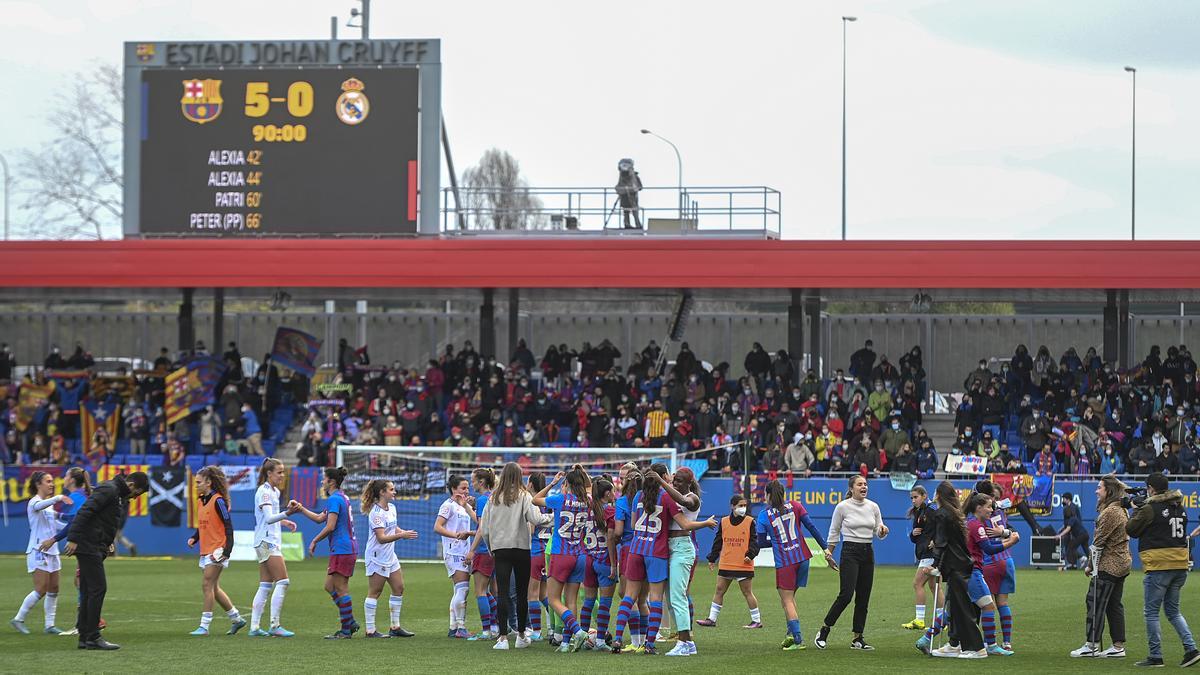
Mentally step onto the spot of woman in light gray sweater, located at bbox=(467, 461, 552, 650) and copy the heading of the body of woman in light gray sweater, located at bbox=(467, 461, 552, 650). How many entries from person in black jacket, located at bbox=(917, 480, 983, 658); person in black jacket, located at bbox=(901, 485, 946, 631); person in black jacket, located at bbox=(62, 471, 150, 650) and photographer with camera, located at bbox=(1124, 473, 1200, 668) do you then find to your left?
1

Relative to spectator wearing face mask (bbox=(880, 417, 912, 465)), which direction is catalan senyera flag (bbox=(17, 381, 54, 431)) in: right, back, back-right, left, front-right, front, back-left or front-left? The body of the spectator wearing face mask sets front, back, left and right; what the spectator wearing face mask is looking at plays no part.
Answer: right

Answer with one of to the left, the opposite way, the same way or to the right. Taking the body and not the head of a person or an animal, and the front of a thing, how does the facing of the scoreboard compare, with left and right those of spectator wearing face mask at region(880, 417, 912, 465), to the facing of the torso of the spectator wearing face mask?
the same way

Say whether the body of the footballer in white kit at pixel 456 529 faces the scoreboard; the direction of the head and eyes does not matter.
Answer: no

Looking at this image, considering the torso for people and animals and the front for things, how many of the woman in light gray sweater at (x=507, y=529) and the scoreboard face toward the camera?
1

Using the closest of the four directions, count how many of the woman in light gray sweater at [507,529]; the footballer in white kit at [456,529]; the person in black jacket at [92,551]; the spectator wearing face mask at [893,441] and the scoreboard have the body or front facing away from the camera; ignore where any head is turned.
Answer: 1

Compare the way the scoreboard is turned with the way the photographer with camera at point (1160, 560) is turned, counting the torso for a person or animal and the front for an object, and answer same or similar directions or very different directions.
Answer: very different directions

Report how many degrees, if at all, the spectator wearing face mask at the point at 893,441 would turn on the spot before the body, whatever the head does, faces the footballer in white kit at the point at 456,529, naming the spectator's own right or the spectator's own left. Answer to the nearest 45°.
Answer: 0° — they already face them

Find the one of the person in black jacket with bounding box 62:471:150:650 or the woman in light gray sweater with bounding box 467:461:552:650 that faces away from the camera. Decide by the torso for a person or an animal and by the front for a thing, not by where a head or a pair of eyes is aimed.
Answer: the woman in light gray sweater

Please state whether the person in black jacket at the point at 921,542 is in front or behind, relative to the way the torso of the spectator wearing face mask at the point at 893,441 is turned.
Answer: in front

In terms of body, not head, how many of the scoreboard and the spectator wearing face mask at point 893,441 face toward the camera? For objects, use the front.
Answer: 2

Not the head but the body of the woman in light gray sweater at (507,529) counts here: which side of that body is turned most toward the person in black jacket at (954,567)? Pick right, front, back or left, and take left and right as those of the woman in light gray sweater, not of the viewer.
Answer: right

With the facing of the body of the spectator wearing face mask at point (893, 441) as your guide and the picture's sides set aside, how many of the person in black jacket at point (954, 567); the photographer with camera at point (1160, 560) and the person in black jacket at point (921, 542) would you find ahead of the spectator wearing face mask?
3

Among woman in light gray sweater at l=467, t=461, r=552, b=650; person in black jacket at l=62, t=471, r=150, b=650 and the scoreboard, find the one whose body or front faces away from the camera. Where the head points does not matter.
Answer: the woman in light gray sweater

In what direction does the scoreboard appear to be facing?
toward the camera

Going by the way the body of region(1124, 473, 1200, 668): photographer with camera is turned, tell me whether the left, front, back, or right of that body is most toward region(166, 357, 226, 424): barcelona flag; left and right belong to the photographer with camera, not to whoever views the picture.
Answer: front

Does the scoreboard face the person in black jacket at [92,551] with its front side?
yes

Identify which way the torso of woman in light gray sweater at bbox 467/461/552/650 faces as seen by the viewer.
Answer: away from the camera
